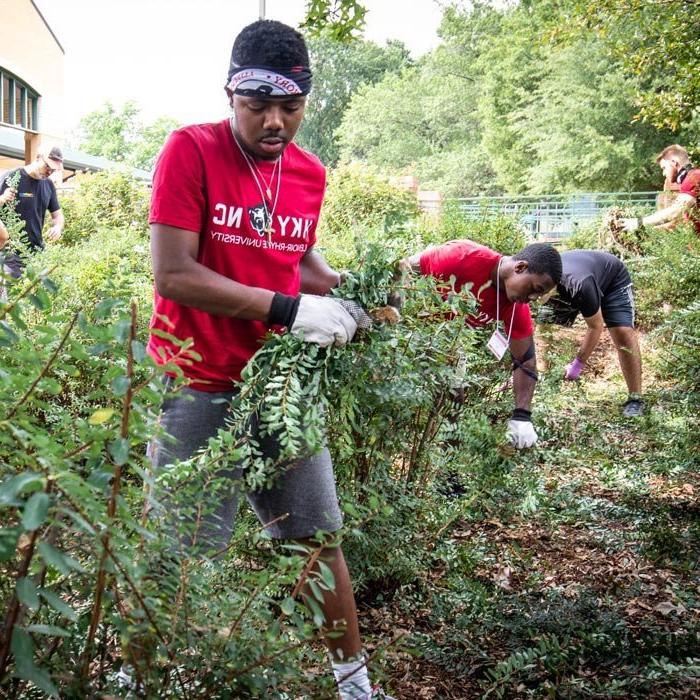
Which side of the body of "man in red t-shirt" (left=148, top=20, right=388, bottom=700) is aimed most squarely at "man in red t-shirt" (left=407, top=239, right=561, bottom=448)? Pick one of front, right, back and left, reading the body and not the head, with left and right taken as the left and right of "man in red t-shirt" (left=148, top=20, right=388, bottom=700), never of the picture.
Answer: left

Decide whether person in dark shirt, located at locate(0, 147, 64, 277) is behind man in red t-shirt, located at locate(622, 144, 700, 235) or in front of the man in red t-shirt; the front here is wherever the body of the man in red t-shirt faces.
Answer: in front

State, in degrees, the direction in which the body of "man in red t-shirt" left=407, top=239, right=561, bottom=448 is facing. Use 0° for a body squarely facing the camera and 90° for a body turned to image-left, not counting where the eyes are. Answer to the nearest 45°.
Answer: approximately 315°

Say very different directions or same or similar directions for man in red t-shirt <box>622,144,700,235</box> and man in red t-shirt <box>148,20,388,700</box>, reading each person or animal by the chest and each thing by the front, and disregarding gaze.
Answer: very different directions

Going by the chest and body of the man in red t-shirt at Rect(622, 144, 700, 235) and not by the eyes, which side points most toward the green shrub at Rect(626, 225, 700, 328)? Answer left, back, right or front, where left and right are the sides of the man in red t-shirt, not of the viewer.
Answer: left

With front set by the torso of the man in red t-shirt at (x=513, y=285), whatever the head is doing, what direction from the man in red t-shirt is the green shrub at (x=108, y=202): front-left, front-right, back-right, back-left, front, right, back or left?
back

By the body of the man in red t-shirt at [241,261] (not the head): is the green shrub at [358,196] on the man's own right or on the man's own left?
on the man's own left

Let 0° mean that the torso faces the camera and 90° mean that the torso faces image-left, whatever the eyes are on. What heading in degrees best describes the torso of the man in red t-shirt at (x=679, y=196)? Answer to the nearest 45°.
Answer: approximately 90°
